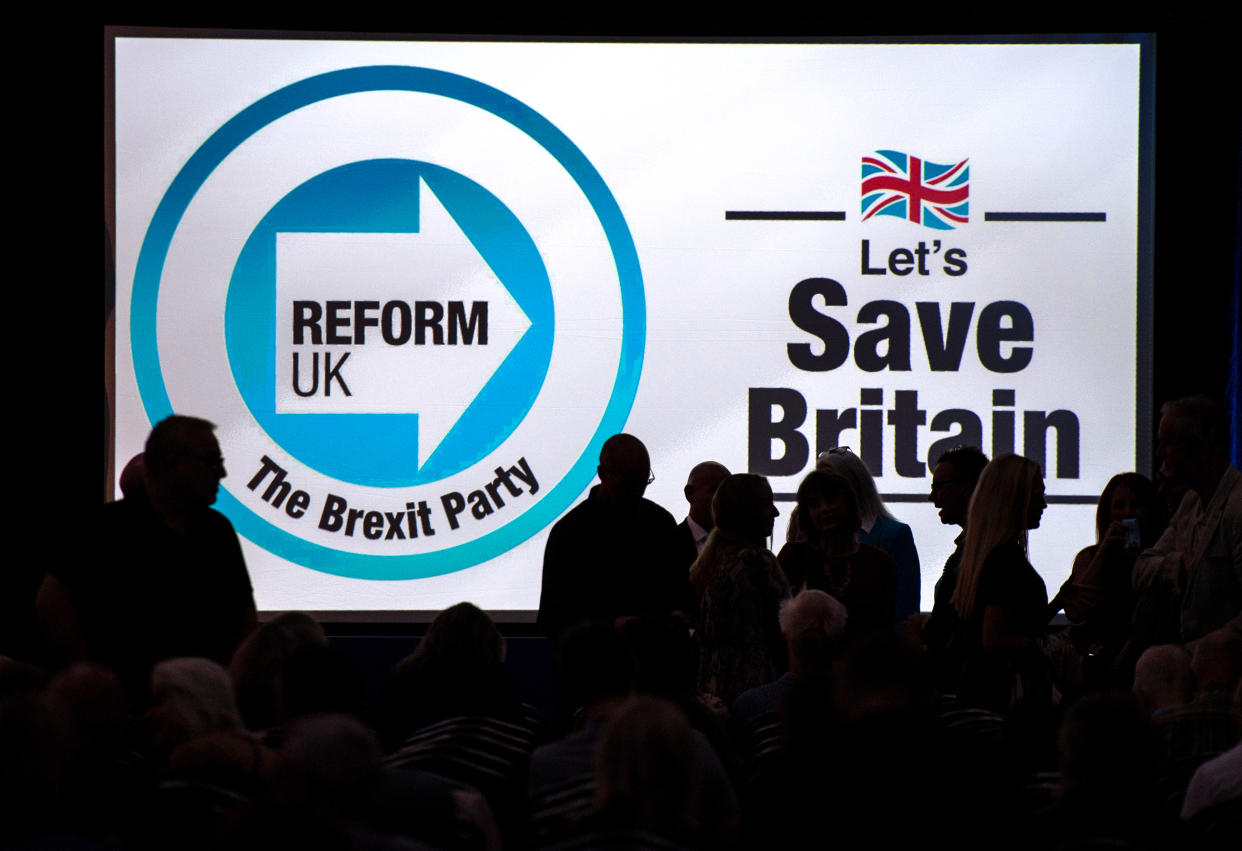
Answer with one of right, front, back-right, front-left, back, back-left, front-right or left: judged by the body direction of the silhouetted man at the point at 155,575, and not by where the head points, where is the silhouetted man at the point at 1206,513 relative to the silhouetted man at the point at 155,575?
front-left

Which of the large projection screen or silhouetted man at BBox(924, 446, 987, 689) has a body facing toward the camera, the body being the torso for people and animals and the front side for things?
the large projection screen

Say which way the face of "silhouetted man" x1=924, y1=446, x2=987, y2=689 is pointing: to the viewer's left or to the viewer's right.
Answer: to the viewer's left

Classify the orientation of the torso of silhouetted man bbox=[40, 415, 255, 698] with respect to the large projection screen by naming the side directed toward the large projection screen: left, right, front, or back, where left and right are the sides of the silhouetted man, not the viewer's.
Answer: left

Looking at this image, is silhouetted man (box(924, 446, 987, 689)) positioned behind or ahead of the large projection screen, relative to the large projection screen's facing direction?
ahead

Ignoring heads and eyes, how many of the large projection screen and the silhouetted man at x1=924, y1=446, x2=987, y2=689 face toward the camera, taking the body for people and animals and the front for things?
1

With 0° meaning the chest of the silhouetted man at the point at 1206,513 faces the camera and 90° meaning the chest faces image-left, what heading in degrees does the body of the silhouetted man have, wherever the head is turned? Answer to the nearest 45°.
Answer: approximately 45°

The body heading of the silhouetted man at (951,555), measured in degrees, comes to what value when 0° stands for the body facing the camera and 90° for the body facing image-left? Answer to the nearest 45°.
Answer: approximately 90°

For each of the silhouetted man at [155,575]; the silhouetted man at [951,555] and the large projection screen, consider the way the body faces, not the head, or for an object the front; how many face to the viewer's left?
1

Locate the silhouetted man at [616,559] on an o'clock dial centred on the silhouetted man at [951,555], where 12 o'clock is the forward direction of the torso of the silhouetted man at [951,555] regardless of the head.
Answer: the silhouetted man at [616,559] is roughly at 12 o'clock from the silhouetted man at [951,555].

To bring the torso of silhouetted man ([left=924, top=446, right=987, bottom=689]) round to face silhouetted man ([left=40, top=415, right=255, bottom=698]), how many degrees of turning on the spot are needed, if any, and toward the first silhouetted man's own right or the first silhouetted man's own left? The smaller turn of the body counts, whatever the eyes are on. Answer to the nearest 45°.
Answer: approximately 45° to the first silhouetted man's own left

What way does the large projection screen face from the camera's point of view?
toward the camera

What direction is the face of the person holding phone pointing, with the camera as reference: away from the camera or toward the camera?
toward the camera
